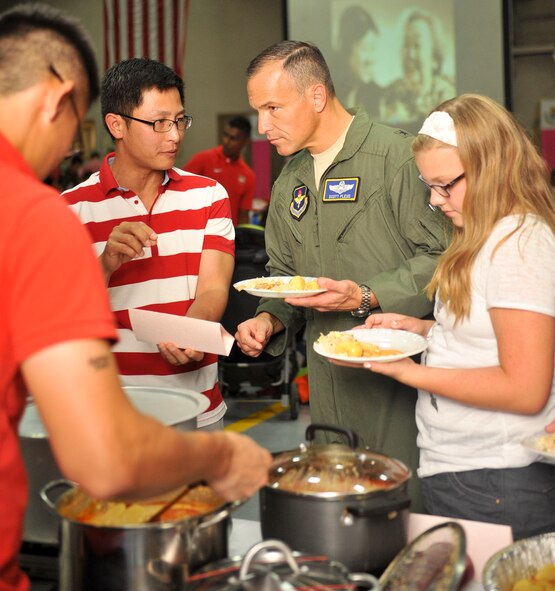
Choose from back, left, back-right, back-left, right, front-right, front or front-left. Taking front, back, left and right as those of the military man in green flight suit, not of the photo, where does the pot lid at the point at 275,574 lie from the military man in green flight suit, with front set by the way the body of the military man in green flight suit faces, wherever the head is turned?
front-left

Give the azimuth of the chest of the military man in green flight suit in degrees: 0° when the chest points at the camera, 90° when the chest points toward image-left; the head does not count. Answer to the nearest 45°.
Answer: approximately 45°

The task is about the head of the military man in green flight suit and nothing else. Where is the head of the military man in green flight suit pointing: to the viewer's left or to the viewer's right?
to the viewer's left

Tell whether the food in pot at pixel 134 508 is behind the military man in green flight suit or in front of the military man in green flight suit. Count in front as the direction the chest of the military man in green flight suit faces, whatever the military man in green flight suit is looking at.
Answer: in front

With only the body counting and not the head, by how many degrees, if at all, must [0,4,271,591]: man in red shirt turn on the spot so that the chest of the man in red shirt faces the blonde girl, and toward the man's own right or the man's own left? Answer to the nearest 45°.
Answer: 0° — they already face them

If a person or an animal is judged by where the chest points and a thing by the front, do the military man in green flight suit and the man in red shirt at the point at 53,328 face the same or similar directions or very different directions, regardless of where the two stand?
very different directions

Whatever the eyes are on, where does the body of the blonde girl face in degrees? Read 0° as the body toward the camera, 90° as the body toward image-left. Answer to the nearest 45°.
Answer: approximately 90°

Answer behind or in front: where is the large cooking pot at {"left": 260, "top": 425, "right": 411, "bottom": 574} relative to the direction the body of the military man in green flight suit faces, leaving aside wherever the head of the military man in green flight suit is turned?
in front

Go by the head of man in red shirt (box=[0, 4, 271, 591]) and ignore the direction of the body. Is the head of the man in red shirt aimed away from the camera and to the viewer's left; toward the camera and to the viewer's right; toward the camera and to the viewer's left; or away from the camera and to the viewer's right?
away from the camera and to the viewer's right

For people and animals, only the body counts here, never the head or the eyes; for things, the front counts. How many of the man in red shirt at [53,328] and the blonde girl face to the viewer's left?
1

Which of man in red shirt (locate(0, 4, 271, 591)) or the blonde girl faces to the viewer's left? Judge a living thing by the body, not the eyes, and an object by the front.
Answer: the blonde girl

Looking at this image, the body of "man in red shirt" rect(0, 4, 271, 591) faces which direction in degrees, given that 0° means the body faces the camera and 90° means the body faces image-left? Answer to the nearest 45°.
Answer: approximately 225°

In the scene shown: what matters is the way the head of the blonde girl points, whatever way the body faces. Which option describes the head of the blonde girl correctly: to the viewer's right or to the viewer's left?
to the viewer's left
